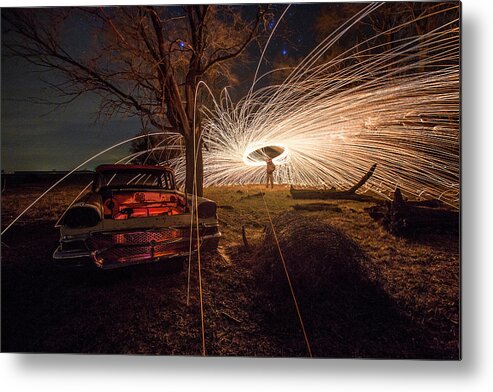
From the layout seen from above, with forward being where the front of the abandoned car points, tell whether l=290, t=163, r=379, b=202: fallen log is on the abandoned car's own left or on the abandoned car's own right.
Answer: on the abandoned car's own left

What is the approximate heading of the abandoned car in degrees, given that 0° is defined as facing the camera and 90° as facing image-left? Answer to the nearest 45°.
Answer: approximately 0°

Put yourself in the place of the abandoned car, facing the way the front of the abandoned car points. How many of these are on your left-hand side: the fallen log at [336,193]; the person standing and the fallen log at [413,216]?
3

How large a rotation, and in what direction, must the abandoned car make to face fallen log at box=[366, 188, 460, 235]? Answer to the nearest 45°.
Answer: approximately 90° to its left
